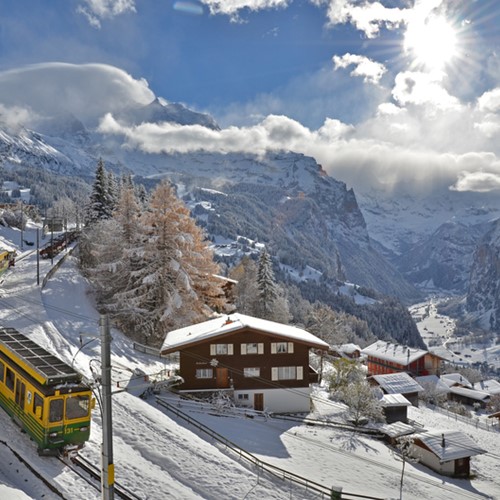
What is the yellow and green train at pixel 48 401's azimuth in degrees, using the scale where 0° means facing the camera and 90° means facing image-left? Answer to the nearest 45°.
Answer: approximately 315°

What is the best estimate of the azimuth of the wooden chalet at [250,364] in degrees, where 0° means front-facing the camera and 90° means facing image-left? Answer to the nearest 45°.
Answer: approximately 0°

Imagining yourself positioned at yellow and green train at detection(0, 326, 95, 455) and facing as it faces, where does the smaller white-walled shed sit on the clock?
The smaller white-walled shed is roughly at 10 o'clock from the yellow and green train.

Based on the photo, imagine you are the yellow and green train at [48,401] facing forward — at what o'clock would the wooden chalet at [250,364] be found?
The wooden chalet is roughly at 9 o'clock from the yellow and green train.

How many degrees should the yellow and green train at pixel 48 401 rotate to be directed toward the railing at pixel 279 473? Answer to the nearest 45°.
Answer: approximately 45° to its left

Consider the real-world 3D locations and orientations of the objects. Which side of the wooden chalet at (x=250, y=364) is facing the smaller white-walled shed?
left
